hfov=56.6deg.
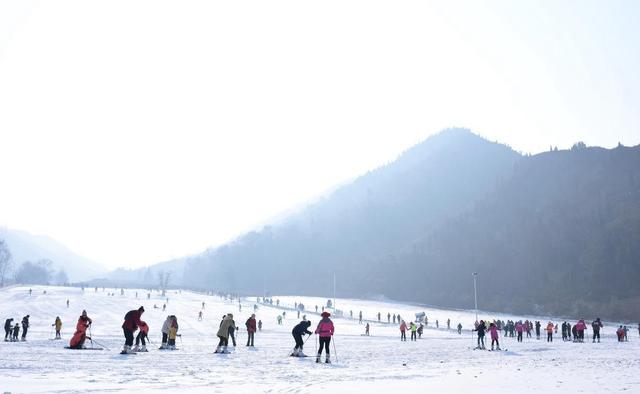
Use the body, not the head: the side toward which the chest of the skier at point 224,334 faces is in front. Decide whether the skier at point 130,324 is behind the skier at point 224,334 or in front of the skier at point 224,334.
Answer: behind
